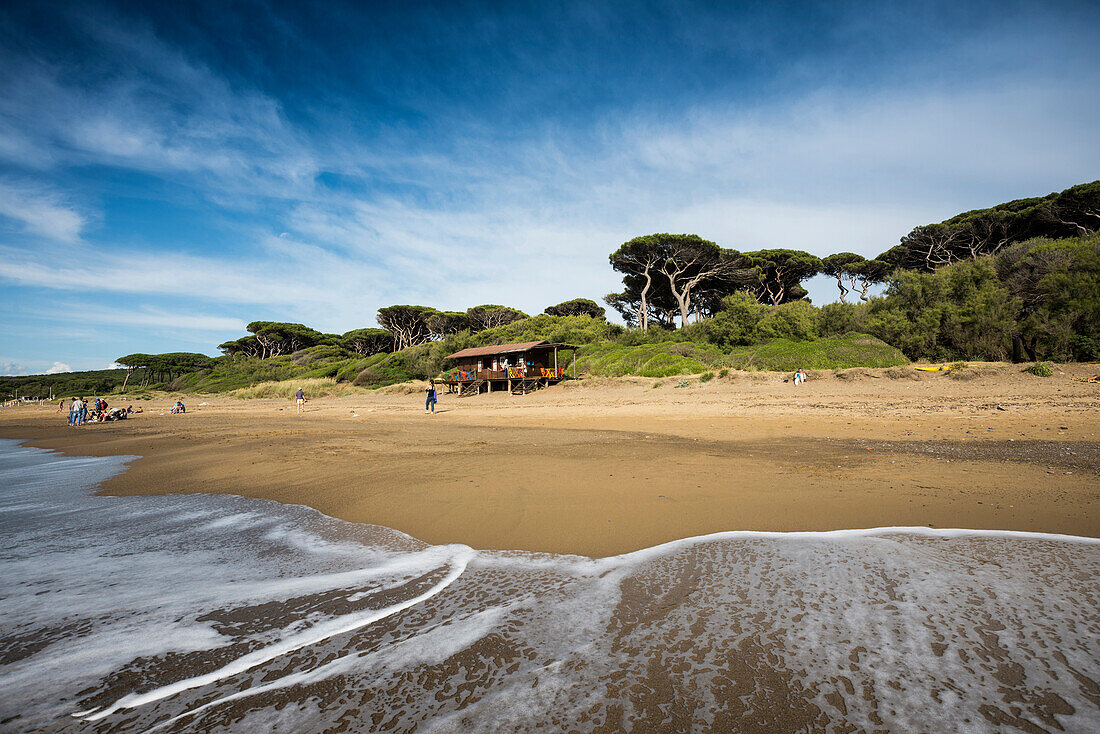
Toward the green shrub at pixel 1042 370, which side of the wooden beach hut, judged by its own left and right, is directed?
left

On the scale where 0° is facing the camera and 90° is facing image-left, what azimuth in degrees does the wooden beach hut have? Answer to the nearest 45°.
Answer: approximately 45°
